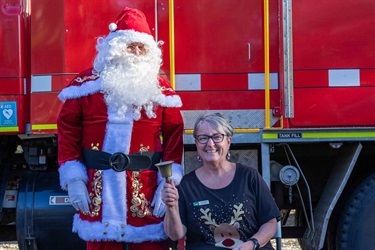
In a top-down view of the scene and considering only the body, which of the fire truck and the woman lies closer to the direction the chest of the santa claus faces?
the woman

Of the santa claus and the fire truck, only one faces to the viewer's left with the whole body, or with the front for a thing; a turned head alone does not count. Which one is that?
the fire truck

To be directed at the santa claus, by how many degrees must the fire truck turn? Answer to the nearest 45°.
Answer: approximately 45° to its left

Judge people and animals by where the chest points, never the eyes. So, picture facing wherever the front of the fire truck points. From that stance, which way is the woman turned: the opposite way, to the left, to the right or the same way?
to the left

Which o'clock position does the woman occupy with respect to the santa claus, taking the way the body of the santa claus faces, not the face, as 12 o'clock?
The woman is roughly at 10 o'clock from the santa claus.

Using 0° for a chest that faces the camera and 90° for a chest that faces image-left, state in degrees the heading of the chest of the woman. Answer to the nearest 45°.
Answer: approximately 0°

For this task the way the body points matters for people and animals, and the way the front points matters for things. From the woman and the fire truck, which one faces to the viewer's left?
the fire truck

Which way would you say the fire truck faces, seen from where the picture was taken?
facing to the left of the viewer
